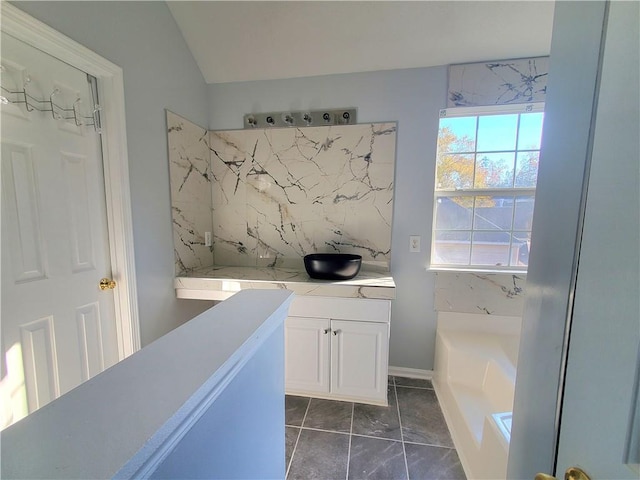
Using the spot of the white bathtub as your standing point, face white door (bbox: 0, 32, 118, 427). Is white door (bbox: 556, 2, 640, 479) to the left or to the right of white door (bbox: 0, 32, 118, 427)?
left

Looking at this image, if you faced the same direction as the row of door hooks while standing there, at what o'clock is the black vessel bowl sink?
The black vessel bowl sink is roughly at 11 o'clock from the row of door hooks.

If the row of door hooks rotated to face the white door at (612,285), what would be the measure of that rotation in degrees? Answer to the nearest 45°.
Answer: approximately 45° to its right

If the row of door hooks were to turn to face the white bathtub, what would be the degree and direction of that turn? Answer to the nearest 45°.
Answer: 0° — it already faces it

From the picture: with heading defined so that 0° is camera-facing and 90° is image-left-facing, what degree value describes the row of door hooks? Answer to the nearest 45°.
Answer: approximately 315°

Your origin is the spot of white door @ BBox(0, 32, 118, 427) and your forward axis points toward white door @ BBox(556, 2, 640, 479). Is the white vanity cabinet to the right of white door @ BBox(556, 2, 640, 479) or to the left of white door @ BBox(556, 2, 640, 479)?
left
